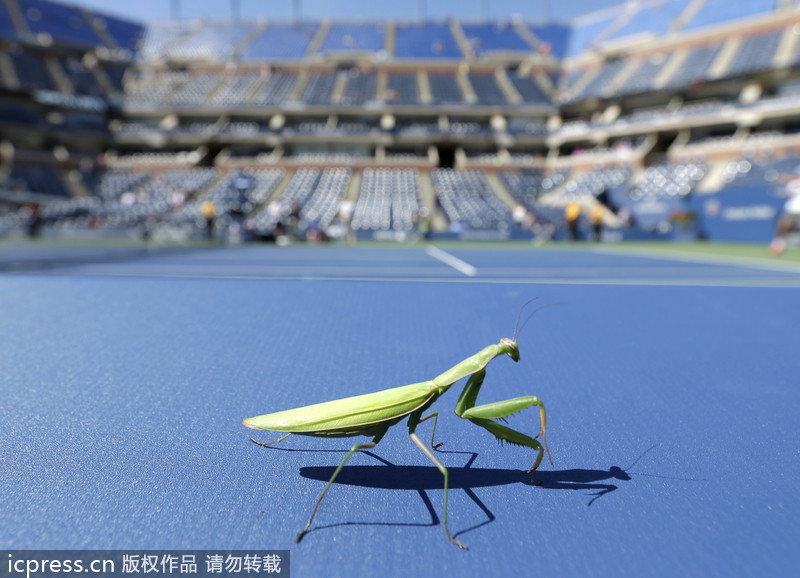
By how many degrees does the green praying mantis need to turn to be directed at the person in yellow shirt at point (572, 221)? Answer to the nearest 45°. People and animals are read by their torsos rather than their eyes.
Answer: approximately 90° to its left

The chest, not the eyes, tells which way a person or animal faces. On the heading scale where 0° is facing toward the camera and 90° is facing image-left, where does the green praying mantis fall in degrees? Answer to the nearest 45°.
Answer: approximately 270°

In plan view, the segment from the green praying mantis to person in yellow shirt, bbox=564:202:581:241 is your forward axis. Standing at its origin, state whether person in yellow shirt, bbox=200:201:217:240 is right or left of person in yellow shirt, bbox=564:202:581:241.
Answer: left

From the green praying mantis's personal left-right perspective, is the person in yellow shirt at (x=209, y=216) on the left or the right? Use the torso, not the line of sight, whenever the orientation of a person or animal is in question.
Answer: on its left
